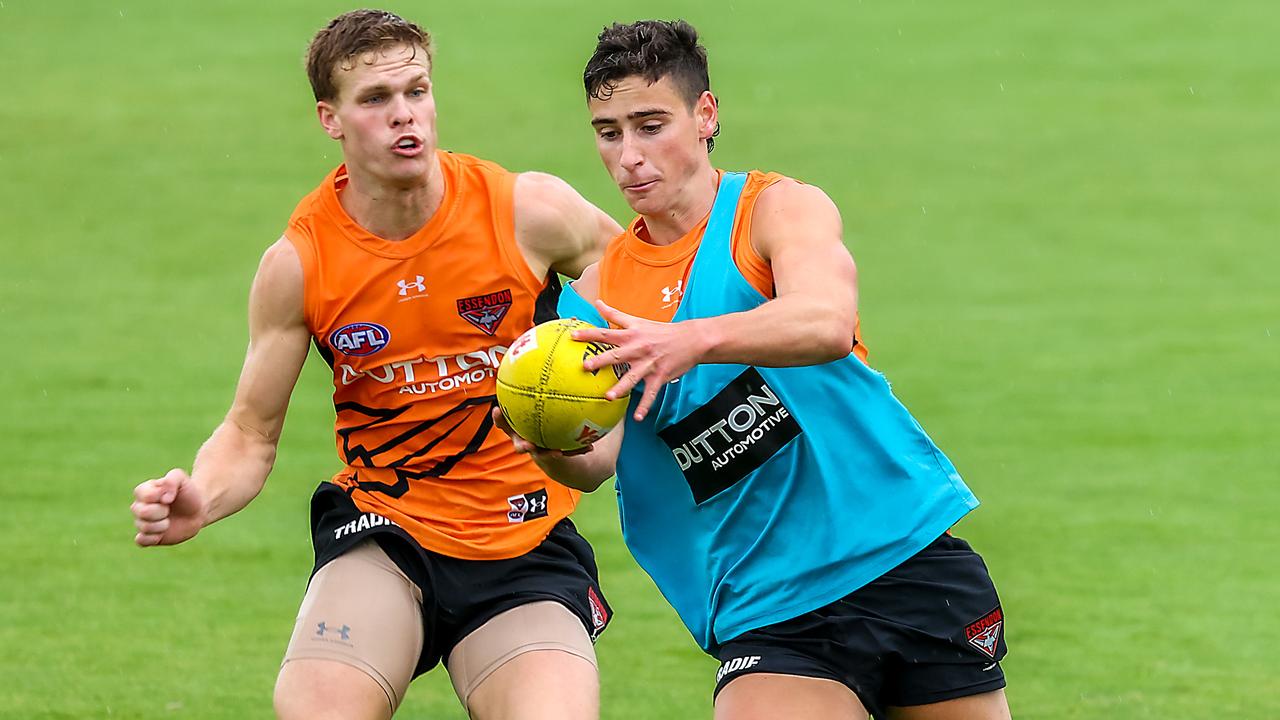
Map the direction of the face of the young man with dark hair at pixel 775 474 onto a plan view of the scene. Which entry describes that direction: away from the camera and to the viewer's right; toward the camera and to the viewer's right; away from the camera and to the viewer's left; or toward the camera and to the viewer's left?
toward the camera and to the viewer's left

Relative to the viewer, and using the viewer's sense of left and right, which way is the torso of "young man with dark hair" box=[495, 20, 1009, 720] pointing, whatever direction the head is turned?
facing the viewer and to the left of the viewer

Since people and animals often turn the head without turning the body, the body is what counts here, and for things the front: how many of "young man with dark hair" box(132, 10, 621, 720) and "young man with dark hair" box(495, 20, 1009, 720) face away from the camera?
0

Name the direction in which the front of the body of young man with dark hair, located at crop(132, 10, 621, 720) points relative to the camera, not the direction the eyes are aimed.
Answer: toward the camera

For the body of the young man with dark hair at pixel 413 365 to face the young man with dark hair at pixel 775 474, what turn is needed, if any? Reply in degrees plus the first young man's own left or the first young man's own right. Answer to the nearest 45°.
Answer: approximately 45° to the first young man's own left
